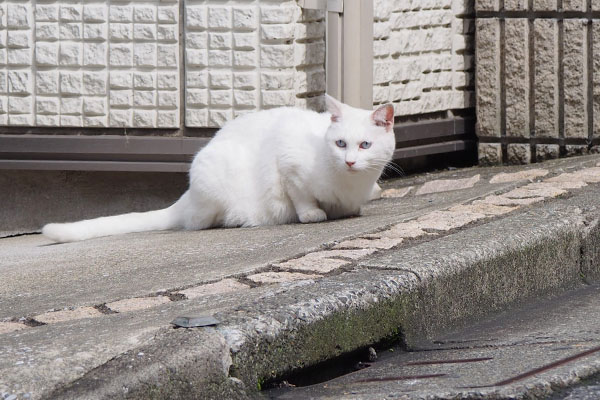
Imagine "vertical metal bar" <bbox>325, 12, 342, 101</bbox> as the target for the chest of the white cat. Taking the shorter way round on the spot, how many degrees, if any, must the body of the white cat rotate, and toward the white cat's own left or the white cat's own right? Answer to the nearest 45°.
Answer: approximately 90° to the white cat's own left

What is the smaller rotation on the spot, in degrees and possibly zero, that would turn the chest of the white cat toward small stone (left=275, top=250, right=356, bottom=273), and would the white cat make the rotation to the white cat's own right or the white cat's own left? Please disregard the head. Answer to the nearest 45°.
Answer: approximately 90° to the white cat's own right

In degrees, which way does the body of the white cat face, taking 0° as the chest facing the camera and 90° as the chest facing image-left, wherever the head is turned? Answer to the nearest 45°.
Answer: approximately 270°

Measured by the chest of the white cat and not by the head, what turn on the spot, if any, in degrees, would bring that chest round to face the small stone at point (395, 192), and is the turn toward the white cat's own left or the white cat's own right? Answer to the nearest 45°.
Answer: approximately 45° to the white cat's own left

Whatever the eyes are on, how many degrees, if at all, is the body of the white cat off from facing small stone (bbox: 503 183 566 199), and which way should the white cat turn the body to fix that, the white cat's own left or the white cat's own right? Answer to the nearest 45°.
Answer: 0° — it already faces it

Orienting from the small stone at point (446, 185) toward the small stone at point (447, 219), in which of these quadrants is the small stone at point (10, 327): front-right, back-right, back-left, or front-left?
front-right

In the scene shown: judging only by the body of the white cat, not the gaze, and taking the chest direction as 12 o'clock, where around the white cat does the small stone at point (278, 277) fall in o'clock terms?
The small stone is roughly at 3 o'clock from the white cat.

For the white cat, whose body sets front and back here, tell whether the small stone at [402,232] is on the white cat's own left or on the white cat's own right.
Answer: on the white cat's own right

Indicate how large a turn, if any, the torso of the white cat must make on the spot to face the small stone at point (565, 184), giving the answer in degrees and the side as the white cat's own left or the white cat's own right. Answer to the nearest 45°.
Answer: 0° — it already faces it

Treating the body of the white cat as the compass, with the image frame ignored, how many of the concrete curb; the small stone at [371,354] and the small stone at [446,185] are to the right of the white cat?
2

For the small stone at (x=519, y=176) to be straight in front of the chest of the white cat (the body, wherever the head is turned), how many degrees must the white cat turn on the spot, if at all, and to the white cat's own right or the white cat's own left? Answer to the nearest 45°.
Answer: approximately 45° to the white cat's own left
